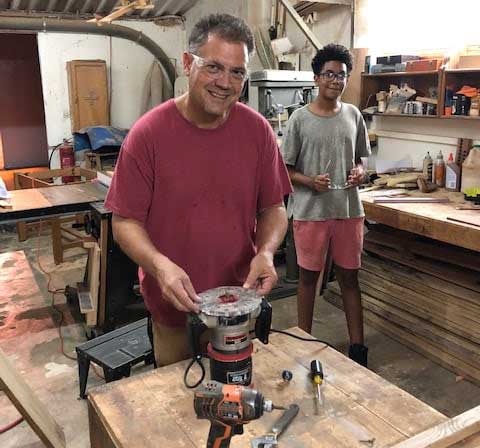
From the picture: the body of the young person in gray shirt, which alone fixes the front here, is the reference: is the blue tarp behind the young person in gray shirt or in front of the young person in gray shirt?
behind

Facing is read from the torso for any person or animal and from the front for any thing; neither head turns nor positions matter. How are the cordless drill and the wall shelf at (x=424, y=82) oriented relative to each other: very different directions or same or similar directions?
very different directions

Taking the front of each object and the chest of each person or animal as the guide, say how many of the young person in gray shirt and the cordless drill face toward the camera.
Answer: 1

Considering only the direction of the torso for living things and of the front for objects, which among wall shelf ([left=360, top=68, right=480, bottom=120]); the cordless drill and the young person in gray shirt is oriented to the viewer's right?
the cordless drill

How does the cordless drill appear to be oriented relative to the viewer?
to the viewer's right

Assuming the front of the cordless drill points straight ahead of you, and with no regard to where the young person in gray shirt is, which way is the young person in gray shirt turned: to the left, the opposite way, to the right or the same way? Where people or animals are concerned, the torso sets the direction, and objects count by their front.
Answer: to the right

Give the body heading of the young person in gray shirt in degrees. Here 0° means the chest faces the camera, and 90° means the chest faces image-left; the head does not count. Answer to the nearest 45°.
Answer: approximately 0°

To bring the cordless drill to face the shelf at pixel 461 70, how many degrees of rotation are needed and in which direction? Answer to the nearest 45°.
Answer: approximately 45° to its left
